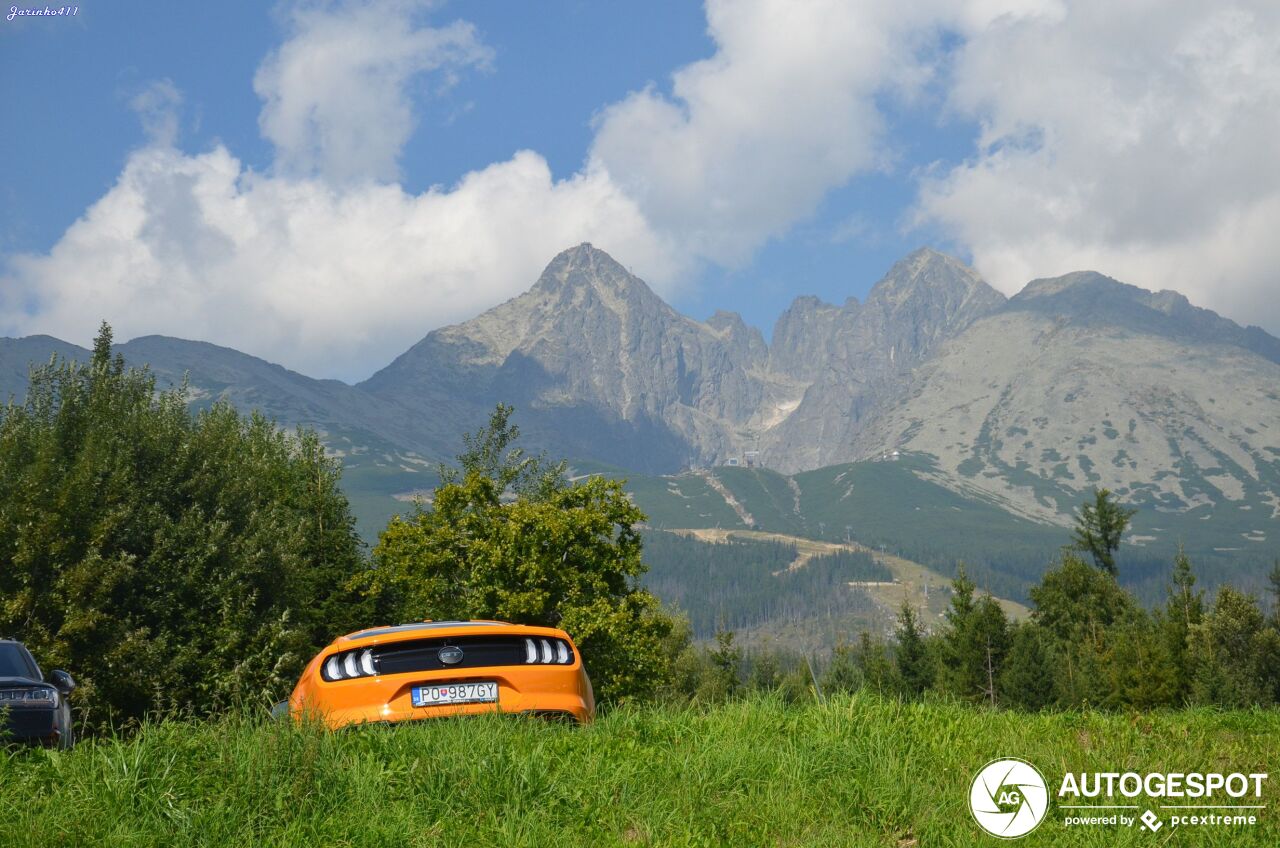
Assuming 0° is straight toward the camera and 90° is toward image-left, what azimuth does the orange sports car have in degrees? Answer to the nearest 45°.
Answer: approximately 180°

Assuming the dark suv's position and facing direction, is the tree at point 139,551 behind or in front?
behind

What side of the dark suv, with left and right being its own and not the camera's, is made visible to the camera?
front

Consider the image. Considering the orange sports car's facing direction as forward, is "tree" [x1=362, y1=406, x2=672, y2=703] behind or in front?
in front

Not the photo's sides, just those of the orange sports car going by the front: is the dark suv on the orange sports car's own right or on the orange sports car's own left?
on the orange sports car's own left

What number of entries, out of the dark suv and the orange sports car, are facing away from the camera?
1

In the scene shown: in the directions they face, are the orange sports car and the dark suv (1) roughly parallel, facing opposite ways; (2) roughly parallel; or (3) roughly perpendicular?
roughly parallel, facing opposite ways

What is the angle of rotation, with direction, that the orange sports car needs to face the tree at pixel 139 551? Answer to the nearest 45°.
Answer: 0° — it already faces it

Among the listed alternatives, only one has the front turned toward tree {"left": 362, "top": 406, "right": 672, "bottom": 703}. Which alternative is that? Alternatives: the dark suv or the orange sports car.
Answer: the orange sports car

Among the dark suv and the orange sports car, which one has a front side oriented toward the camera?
the dark suv

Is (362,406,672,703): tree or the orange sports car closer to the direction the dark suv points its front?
the orange sports car

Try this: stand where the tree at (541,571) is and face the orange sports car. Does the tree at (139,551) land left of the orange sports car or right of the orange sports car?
right

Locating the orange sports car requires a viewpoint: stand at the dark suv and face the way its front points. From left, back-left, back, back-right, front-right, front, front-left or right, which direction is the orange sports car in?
front-left

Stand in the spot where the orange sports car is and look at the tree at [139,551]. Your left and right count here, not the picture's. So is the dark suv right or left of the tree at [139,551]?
left

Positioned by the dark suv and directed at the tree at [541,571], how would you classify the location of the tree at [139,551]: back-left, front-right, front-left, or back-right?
front-left
